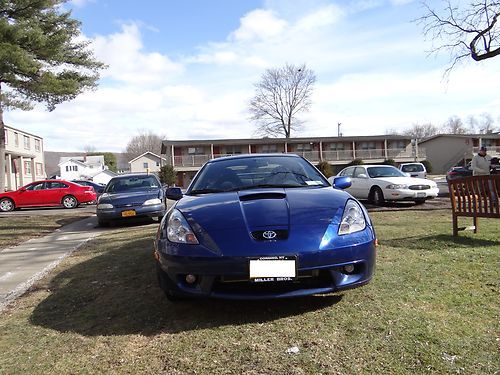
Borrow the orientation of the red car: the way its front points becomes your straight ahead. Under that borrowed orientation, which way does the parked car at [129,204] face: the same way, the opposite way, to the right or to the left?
to the left

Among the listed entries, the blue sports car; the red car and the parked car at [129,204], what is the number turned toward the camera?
2

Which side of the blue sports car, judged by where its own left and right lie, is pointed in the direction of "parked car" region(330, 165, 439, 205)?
back

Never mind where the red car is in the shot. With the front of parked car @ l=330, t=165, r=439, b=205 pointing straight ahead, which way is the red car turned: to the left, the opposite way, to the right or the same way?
to the right

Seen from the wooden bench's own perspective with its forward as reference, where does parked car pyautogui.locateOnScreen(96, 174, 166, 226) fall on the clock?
The parked car is roughly at 8 o'clock from the wooden bench.

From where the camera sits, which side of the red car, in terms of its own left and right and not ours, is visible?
left

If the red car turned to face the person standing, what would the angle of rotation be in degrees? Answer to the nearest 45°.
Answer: approximately 135° to its left
